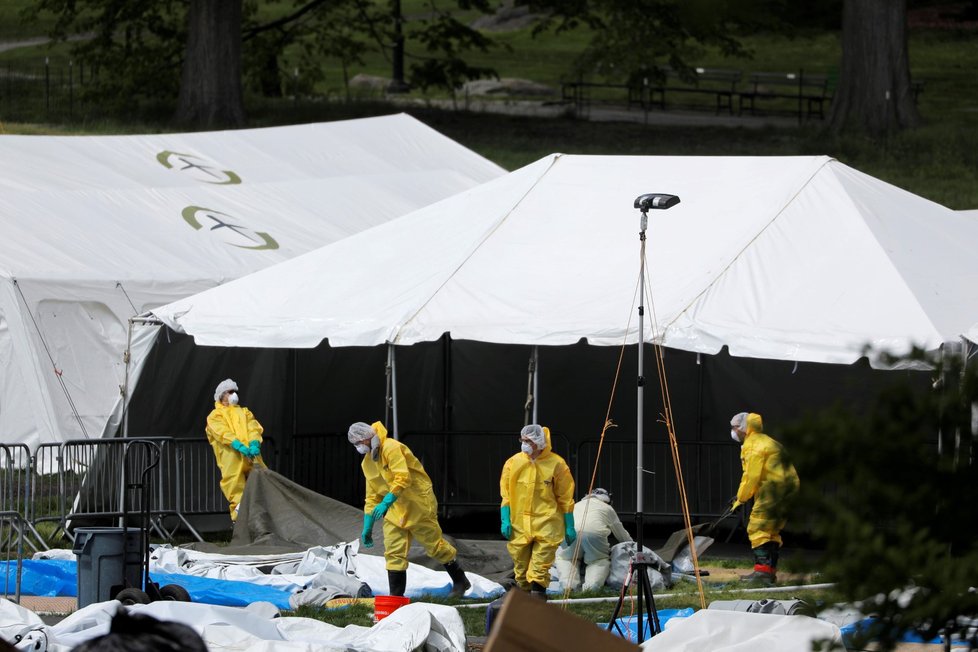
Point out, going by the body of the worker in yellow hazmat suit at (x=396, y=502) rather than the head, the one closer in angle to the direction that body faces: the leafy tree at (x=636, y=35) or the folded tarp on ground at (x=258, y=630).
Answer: the folded tarp on ground

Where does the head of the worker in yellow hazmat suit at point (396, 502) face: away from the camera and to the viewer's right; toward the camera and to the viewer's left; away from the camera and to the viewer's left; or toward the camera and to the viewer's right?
toward the camera and to the viewer's left

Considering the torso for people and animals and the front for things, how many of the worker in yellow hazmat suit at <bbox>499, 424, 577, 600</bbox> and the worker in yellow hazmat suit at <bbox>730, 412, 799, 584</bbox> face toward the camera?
1

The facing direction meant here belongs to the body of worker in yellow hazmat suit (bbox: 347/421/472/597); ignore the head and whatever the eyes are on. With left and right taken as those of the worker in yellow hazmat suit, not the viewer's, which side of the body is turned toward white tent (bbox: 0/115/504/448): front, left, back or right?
right

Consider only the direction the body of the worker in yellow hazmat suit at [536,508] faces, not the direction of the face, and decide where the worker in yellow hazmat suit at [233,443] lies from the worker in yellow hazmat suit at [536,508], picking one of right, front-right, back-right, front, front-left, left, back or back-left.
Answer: back-right

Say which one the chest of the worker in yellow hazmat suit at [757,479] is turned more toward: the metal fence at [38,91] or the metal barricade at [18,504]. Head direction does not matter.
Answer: the metal barricade

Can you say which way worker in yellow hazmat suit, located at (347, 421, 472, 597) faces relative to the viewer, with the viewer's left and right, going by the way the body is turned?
facing the viewer and to the left of the viewer

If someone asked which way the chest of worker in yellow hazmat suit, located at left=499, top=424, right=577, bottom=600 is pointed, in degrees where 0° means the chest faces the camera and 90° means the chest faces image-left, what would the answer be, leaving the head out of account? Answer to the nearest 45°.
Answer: approximately 0°

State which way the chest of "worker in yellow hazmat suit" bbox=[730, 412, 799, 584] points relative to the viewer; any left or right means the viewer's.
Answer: facing to the left of the viewer

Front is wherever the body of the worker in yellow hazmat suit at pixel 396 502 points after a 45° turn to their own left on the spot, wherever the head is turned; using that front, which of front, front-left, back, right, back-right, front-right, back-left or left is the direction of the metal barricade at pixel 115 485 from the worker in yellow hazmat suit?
back-right

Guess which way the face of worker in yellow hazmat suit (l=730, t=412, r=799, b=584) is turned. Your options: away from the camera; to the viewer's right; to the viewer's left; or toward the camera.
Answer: to the viewer's left

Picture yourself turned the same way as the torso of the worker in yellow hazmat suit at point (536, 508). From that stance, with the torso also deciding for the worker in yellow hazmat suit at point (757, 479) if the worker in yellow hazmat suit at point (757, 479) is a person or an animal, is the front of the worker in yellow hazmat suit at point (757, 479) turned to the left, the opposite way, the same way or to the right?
to the right

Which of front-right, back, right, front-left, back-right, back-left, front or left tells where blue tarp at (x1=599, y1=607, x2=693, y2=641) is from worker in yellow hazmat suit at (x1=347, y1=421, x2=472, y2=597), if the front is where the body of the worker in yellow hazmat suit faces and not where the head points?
left

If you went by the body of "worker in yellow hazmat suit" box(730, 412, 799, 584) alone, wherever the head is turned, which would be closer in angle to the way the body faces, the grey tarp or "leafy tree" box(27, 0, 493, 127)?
the grey tarp
